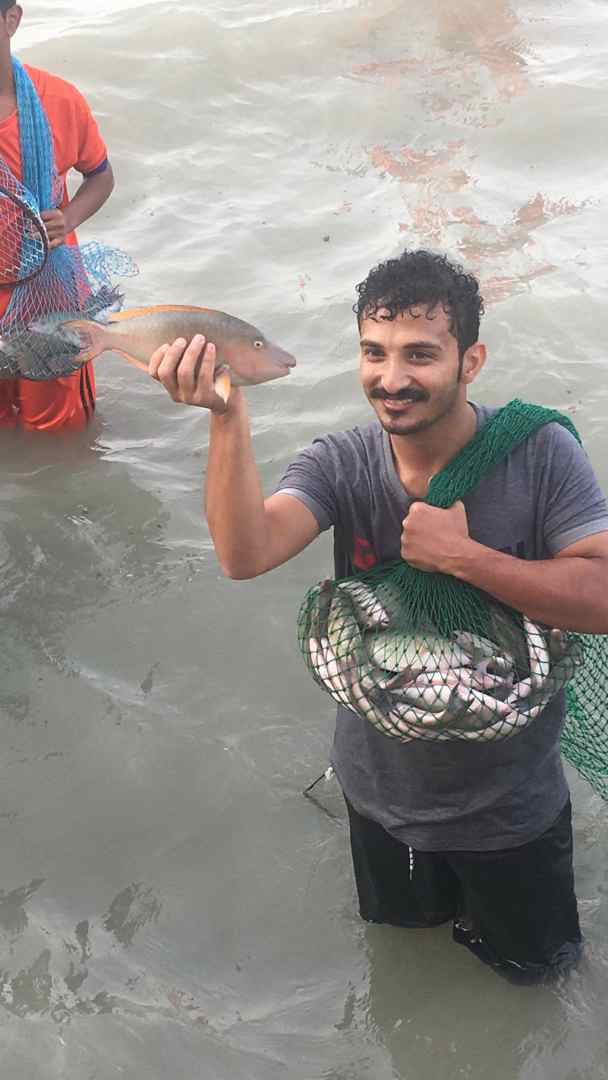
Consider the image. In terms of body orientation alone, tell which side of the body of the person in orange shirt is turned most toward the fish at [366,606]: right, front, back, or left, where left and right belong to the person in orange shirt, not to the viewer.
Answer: front

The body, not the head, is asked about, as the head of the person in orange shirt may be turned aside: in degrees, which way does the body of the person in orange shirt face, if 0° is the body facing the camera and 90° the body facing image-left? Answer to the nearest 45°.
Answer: approximately 0°

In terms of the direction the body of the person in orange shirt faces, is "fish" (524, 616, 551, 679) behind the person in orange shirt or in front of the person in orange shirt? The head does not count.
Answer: in front

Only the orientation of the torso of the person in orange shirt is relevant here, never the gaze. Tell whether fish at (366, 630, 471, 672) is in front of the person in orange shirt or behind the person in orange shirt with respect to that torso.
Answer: in front

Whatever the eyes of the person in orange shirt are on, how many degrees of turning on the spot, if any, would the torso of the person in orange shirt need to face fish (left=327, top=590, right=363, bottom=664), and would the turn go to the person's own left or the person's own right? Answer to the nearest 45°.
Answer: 0° — they already face it

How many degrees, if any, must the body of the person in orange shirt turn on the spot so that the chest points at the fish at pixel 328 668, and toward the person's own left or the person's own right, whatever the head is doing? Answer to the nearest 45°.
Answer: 0° — they already face it

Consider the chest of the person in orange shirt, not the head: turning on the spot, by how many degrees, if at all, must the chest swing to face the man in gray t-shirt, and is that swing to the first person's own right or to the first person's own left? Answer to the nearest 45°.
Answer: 0° — they already face them
